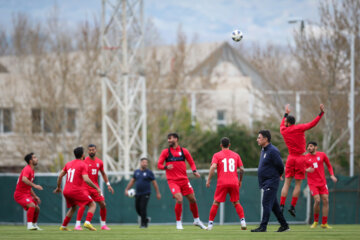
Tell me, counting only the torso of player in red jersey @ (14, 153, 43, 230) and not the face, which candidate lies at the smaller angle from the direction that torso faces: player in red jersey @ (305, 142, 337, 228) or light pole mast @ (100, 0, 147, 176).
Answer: the player in red jersey

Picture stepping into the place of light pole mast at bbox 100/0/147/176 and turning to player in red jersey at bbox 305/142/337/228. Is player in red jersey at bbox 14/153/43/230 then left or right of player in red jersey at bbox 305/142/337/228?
right

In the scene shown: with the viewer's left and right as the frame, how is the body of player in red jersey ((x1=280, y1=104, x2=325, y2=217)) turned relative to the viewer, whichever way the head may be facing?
facing away from the viewer and to the left of the viewer

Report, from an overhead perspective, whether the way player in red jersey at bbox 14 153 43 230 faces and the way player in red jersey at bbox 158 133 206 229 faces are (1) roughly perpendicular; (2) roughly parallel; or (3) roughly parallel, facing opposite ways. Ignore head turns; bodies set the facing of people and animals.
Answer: roughly perpendicular

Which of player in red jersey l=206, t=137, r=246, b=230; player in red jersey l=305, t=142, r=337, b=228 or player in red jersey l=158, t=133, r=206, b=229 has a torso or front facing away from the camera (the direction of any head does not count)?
player in red jersey l=206, t=137, r=246, b=230

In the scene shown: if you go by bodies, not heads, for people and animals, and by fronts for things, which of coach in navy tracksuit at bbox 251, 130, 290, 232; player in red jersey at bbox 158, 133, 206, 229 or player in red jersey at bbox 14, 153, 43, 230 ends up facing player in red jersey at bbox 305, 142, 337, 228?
player in red jersey at bbox 14, 153, 43, 230

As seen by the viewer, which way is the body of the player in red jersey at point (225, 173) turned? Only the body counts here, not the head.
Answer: away from the camera

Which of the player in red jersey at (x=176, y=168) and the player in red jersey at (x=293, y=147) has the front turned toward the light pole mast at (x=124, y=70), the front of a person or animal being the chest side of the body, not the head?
the player in red jersey at (x=293, y=147)

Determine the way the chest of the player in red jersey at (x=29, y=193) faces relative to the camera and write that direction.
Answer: to the viewer's right

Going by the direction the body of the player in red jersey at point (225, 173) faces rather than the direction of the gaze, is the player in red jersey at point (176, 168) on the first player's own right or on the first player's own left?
on the first player's own left
